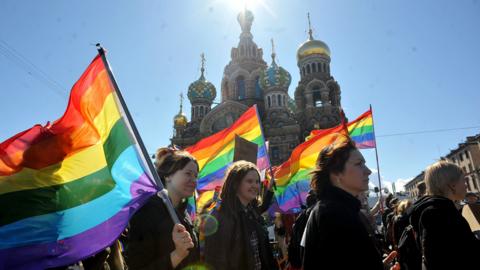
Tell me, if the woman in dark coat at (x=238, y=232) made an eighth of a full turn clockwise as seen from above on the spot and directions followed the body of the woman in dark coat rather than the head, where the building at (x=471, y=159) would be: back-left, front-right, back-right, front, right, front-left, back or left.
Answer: back-left

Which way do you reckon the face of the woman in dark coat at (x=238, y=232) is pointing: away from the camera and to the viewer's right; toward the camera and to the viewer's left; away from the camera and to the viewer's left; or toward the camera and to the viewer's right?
toward the camera and to the viewer's right

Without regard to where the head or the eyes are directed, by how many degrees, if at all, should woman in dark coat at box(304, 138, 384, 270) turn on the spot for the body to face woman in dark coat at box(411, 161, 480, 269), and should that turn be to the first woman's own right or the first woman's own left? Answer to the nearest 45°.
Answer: approximately 45° to the first woman's own left

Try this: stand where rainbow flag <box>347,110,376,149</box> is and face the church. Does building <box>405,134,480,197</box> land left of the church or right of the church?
right
